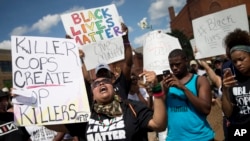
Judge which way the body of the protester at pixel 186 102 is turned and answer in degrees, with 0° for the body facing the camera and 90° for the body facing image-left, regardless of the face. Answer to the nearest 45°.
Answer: approximately 45°

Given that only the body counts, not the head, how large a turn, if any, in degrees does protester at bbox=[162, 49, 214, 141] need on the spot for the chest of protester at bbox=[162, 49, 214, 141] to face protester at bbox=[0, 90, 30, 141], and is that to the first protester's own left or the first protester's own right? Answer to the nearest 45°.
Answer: approximately 45° to the first protester's own right

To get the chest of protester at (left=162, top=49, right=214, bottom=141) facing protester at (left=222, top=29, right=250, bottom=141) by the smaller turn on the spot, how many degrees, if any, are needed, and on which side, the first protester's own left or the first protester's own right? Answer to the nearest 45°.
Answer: approximately 135° to the first protester's own left

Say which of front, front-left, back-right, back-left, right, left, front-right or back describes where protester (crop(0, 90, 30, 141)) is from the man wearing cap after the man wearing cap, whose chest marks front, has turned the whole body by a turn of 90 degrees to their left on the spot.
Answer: back

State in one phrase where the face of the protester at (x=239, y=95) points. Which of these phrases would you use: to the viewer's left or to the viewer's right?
to the viewer's left

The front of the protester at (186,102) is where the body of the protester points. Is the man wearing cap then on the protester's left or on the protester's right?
on the protester's right

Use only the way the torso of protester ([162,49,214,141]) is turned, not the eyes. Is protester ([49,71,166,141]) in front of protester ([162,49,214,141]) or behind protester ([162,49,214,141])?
in front

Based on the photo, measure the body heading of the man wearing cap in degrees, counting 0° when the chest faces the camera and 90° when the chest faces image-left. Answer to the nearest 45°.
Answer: approximately 0°
